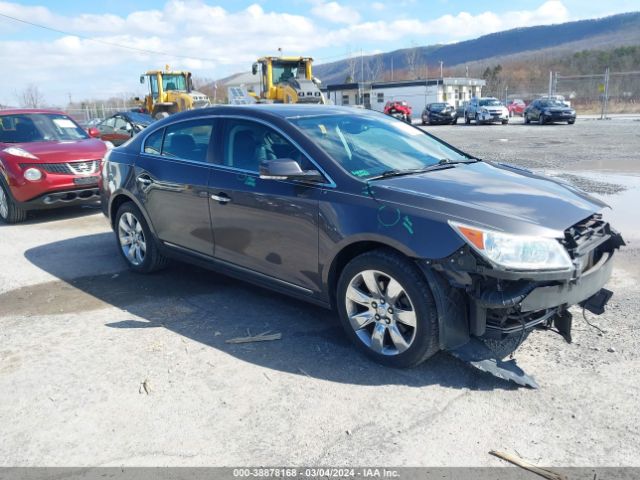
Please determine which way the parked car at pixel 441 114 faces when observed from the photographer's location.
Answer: facing the viewer and to the right of the viewer

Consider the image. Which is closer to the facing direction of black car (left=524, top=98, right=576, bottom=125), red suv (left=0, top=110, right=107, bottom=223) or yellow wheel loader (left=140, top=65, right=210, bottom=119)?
the red suv

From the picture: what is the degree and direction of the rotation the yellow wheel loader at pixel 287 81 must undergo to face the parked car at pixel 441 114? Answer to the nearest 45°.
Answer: approximately 90° to its right

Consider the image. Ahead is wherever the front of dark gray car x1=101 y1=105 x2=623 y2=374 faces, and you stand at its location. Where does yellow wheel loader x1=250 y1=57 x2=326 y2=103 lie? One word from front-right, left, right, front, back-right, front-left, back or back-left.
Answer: back-left

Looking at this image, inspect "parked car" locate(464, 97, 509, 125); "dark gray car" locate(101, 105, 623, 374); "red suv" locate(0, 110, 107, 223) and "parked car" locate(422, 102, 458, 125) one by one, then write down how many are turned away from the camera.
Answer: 0

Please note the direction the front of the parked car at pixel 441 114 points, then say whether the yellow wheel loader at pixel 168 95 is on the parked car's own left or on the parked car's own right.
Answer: on the parked car's own right

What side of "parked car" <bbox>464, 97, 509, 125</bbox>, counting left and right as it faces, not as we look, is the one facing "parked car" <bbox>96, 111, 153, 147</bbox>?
front

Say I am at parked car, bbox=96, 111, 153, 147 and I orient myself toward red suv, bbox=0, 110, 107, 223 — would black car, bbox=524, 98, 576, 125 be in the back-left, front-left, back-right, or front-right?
back-left

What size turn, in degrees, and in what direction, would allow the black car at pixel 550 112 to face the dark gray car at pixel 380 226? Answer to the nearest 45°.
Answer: approximately 45° to its right

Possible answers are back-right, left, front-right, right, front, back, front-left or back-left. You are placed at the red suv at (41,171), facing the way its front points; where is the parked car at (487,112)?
left

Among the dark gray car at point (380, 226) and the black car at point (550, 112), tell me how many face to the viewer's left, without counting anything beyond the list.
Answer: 0

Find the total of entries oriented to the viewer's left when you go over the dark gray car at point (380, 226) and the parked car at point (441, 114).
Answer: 0

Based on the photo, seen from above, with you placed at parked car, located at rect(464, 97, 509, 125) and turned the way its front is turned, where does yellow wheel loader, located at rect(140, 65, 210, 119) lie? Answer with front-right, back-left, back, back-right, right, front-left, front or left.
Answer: right

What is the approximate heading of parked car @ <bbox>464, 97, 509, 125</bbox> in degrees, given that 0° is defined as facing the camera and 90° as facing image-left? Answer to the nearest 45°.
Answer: approximately 315°
